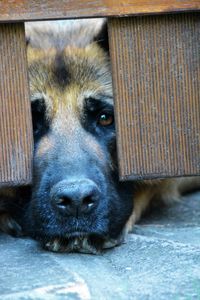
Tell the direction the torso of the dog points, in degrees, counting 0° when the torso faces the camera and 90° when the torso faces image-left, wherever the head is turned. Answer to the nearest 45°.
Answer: approximately 0°
